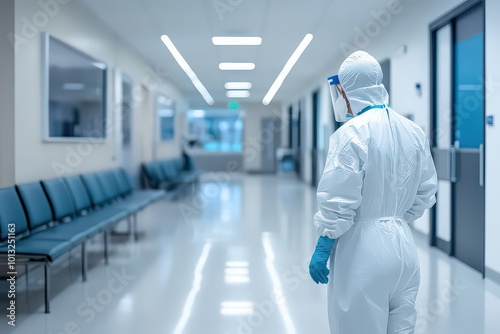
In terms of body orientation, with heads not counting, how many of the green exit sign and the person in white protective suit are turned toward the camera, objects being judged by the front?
1

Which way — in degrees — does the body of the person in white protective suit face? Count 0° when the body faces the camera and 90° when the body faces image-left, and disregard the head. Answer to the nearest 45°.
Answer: approximately 135°

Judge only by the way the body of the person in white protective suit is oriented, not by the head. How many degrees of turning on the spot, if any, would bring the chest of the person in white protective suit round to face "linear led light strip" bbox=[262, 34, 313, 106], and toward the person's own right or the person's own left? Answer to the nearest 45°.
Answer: approximately 45° to the person's own right

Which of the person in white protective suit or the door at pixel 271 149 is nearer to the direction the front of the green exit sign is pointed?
the person in white protective suit

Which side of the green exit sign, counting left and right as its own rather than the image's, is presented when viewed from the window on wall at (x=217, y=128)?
back

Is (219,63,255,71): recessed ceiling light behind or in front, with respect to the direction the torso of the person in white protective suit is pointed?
in front

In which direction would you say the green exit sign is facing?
toward the camera

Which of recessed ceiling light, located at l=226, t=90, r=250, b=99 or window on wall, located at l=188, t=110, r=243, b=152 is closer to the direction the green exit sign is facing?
the recessed ceiling light

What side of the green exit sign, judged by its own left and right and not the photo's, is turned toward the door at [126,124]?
front

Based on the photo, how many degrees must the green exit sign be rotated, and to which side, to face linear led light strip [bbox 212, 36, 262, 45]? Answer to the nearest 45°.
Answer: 0° — it already faces it

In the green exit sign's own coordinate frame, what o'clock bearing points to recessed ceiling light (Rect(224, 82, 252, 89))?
The recessed ceiling light is roughly at 12 o'clock from the green exit sign.

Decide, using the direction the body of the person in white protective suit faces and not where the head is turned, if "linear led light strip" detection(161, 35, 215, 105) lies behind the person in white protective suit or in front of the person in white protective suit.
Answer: in front

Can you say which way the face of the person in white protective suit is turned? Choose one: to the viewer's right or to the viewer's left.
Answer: to the viewer's left
